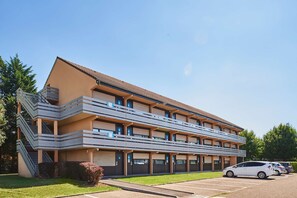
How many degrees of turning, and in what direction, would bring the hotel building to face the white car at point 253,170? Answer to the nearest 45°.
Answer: approximately 45° to its left

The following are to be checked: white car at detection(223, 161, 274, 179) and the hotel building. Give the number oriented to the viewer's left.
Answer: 1

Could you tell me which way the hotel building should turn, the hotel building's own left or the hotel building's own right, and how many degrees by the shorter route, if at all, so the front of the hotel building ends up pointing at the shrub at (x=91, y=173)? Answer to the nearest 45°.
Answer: approximately 45° to the hotel building's own right

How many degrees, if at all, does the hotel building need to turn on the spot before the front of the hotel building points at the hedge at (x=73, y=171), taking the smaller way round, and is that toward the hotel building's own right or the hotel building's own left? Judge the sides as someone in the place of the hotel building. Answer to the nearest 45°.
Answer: approximately 45° to the hotel building's own right

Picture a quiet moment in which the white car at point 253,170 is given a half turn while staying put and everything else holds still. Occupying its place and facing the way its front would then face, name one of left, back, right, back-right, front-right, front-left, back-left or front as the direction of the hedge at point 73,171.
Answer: back-right

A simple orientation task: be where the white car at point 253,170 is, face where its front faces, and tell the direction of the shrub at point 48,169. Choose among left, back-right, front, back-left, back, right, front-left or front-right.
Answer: front-left

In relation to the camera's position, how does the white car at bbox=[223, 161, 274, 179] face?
facing to the left of the viewer

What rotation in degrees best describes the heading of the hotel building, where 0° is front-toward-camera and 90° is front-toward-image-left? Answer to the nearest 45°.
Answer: approximately 315°
